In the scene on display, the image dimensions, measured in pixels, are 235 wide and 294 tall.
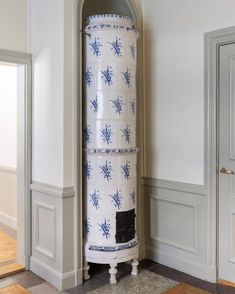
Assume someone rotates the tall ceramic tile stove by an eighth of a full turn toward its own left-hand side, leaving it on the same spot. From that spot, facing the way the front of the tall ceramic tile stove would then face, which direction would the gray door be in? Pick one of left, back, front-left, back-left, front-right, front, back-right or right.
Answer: front

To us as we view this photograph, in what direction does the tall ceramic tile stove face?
facing the viewer and to the right of the viewer
